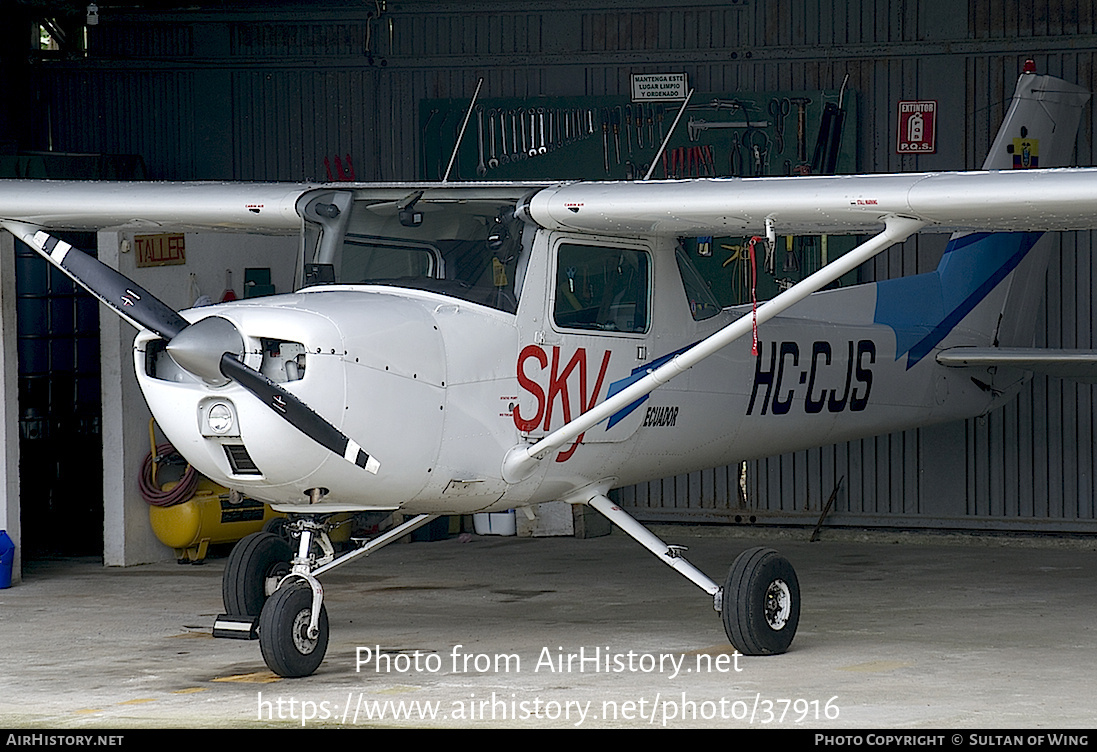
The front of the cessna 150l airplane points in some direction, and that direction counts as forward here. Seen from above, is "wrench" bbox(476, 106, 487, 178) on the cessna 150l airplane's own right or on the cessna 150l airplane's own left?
on the cessna 150l airplane's own right

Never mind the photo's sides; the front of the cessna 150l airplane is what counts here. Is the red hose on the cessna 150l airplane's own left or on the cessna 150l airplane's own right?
on the cessna 150l airplane's own right

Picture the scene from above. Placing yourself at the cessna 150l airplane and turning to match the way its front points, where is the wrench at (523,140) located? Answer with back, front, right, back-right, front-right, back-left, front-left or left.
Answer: back-right

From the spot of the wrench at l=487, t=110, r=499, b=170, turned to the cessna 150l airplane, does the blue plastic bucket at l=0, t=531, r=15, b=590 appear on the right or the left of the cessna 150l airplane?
right

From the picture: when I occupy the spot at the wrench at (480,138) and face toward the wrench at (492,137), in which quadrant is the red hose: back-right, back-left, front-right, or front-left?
back-right

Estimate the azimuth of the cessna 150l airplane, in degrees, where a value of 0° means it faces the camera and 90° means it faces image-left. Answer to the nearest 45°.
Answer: approximately 45°

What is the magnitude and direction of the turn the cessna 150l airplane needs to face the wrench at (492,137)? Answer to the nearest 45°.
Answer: approximately 135° to its right

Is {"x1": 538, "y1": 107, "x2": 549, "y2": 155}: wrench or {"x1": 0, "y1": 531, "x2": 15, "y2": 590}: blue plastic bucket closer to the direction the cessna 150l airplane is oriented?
the blue plastic bucket

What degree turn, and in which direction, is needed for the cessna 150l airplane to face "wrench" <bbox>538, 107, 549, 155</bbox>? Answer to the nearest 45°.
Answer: approximately 135° to its right
